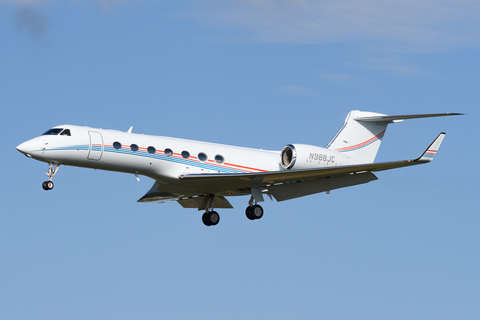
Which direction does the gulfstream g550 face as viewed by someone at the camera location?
facing the viewer and to the left of the viewer
